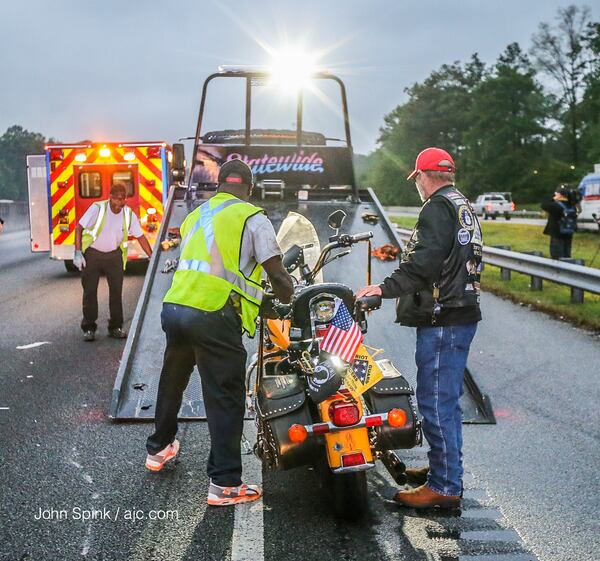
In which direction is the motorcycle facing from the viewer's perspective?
away from the camera

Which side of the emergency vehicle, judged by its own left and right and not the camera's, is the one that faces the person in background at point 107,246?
back

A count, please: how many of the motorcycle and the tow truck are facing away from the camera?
2

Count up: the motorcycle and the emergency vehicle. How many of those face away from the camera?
2

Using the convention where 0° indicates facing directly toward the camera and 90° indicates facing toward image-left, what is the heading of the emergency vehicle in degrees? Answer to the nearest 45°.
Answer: approximately 180°

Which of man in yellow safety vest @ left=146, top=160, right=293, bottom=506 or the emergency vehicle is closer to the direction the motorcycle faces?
the emergency vehicle

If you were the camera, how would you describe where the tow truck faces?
facing away from the viewer

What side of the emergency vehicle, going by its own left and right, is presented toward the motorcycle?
back
